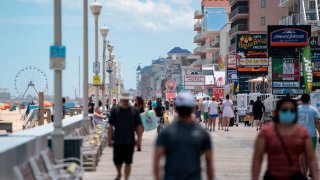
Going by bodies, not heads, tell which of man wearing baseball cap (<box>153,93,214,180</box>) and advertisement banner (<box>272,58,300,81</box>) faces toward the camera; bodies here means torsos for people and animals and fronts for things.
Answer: the advertisement banner

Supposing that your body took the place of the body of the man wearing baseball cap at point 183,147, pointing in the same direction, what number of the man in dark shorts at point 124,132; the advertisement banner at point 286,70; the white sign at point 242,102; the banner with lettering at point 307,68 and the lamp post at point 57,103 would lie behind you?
0

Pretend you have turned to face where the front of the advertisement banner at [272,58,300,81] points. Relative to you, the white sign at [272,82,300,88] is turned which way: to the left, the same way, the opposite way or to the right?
the same way

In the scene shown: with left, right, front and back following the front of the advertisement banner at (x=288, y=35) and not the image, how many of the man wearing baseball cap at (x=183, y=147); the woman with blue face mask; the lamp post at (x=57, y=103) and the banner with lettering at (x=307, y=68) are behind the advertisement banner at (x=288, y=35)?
0

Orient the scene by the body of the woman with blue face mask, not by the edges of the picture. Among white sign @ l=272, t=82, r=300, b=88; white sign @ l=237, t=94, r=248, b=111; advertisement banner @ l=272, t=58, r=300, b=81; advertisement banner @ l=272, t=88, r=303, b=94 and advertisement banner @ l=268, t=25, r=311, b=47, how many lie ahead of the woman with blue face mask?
0

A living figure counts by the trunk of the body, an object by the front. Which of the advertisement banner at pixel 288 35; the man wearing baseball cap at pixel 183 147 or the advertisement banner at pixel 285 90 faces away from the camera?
the man wearing baseball cap

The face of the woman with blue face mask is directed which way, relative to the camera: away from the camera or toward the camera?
toward the camera

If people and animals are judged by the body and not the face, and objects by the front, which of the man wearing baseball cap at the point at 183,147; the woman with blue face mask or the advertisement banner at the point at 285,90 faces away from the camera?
the man wearing baseball cap

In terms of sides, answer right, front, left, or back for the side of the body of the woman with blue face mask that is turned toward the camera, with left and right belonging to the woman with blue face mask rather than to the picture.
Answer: front

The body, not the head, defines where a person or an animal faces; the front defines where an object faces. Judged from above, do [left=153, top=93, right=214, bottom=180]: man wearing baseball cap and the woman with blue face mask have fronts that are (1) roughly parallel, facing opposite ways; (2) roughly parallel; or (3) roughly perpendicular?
roughly parallel, facing opposite ways
